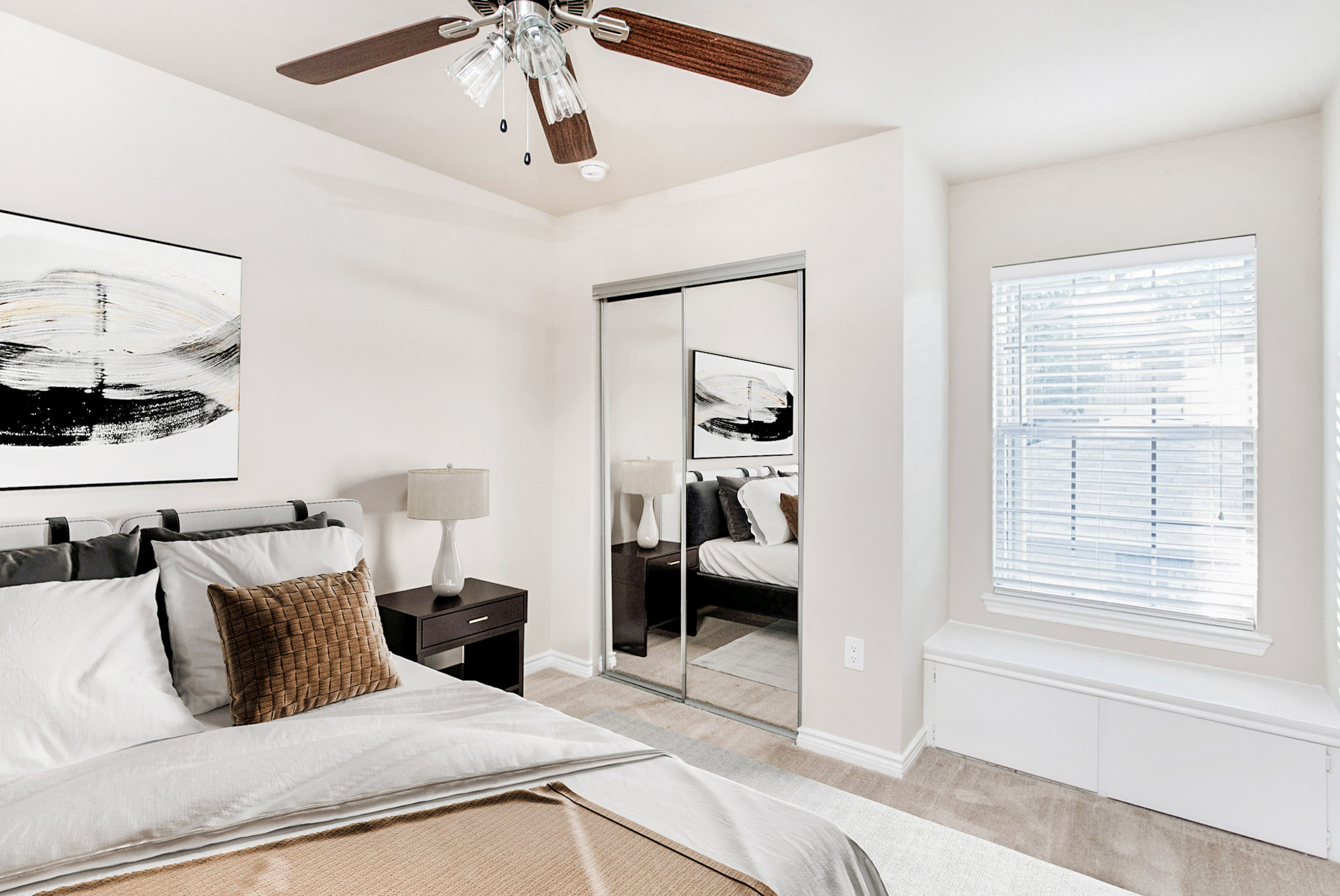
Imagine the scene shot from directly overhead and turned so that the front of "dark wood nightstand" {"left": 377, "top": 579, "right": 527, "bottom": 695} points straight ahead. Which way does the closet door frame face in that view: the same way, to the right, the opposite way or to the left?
to the right

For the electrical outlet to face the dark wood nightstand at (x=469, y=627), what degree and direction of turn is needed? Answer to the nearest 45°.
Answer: approximately 45° to its right

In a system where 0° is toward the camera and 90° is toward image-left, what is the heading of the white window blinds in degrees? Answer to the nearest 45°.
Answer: approximately 45°

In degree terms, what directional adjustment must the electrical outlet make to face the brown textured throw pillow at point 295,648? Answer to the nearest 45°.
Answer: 0° — it already faces it

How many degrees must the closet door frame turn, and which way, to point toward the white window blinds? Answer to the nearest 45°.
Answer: approximately 135° to its left

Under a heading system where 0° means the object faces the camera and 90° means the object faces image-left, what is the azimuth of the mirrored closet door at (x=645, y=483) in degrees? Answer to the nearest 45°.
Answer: approximately 45°

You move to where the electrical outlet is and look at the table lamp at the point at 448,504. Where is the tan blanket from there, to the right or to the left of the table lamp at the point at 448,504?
left
